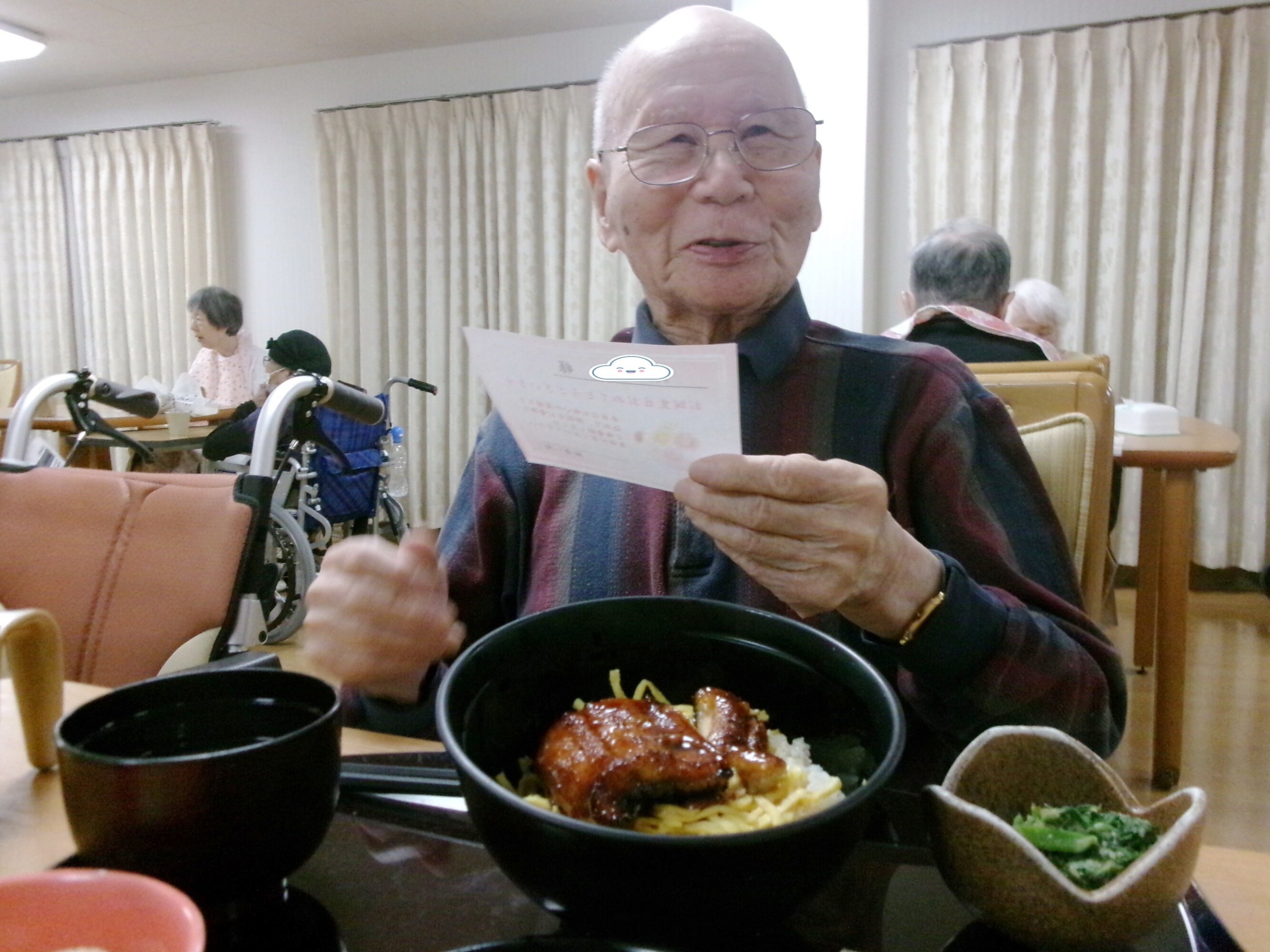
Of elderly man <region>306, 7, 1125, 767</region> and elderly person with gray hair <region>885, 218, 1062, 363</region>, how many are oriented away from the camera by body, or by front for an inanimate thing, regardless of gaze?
1

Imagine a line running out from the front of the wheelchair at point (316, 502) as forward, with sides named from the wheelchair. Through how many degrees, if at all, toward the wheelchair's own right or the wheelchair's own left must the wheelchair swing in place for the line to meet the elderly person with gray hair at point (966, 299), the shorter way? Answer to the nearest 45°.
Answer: approximately 180°

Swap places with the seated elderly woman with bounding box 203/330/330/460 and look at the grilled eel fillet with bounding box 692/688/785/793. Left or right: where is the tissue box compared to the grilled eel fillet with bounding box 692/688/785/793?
left

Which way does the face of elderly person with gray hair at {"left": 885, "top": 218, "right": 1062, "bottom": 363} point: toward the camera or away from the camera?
away from the camera

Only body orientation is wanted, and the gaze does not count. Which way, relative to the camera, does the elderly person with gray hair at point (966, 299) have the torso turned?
away from the camera

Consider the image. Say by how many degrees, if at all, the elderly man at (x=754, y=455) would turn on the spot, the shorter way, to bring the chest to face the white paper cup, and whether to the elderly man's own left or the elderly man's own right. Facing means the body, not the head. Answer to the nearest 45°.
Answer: approximately 135° to the elderly man's own right

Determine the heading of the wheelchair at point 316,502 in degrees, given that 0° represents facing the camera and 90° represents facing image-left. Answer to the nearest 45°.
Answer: approximately 135°

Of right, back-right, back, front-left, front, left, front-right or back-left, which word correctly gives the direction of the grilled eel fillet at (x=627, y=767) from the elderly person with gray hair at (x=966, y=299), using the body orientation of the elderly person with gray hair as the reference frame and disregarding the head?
back

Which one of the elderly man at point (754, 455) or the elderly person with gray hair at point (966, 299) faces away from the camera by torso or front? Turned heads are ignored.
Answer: the elderly person with gray hair

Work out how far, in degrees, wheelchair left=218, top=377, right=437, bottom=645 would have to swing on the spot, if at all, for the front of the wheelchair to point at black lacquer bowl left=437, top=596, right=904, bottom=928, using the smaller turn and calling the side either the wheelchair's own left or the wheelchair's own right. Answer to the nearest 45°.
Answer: approximately 135° to the wheelchair's own left

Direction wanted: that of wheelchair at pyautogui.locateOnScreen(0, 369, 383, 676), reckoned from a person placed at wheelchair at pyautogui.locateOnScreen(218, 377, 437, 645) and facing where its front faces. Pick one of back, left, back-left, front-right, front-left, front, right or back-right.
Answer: back-left

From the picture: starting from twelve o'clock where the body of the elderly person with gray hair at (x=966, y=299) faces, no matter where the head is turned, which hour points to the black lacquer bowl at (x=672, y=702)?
The black lacquer bowl is roughly at 6 o'clock from the elderly person with gray hair.
